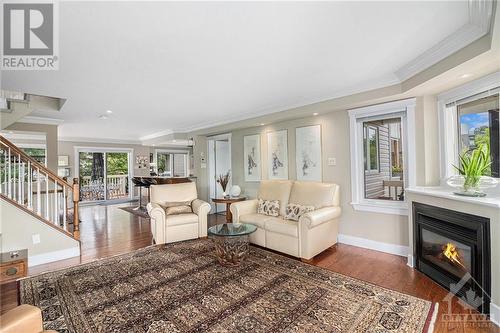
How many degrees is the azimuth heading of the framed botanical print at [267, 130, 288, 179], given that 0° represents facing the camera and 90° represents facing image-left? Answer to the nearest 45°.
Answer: approximately 45°

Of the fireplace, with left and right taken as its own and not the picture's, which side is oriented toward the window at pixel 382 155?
right

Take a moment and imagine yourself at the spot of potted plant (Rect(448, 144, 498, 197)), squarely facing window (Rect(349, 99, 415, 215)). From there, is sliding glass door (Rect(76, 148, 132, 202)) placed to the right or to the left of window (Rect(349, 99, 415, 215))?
left

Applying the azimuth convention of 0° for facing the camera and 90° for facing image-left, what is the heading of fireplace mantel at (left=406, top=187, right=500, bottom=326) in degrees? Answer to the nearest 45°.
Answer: approximately 45°

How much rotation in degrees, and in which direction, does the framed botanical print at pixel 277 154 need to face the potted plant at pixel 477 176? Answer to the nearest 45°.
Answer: approximately 90° to its left

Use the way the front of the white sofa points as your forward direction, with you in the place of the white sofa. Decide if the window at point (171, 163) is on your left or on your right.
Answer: on your right

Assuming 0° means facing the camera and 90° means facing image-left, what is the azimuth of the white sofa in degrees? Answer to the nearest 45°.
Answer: approximately 45°
